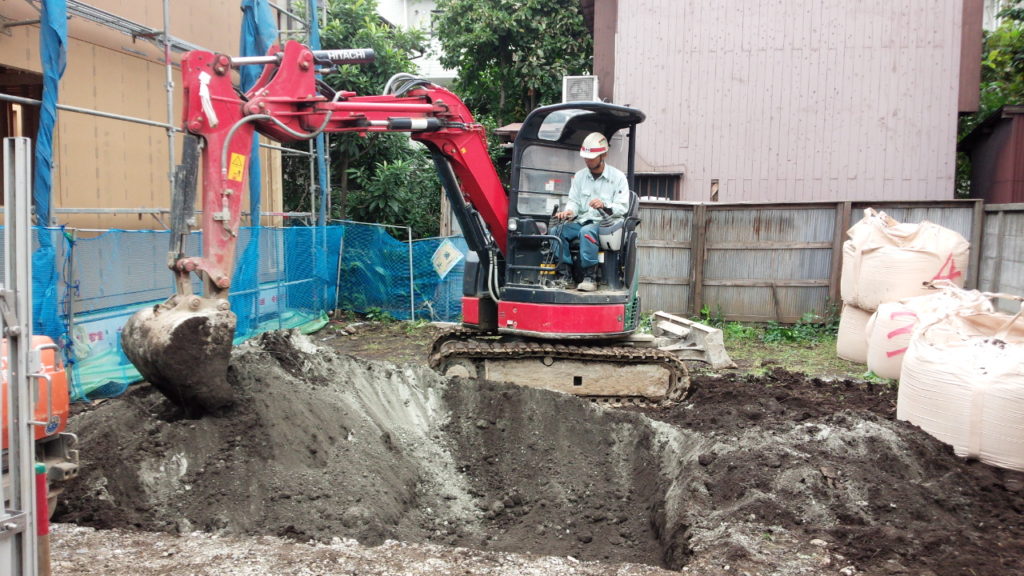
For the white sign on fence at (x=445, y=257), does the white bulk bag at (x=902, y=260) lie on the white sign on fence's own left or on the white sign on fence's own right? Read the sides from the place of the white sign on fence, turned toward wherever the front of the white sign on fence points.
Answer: on the white sign on fence's own left

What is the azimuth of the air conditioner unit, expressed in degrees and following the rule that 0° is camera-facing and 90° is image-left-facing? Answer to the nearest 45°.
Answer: approximately 0°

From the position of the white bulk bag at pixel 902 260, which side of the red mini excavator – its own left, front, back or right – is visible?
back

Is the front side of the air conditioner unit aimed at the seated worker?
yes

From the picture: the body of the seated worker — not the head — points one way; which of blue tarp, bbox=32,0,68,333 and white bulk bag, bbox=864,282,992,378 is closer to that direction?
the blue tarp

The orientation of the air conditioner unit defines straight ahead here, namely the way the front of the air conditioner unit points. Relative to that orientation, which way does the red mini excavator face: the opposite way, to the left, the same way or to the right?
to the right

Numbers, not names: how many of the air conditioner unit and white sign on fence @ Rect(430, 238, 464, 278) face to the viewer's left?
0

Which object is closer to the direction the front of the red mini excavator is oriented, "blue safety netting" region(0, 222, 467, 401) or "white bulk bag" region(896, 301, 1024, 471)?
the blue safety netting

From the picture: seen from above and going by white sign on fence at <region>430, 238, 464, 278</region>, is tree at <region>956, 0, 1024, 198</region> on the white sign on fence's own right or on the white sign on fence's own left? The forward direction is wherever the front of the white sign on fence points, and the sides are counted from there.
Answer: on the white sign on fence's own left

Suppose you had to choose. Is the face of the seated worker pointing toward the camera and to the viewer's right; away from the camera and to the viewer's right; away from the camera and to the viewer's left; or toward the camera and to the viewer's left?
toward the camera and to the viewer's left

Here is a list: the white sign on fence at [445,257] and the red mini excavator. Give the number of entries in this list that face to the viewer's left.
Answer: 1

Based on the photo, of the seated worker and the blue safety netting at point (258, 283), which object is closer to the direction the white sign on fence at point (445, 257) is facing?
the seated worker

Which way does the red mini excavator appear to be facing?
to the viewer's left
